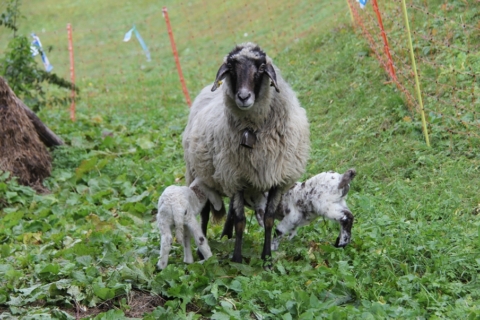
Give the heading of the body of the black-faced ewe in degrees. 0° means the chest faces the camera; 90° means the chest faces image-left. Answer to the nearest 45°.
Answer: approximately 0°

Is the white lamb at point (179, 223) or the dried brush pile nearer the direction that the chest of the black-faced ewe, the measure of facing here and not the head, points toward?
the white lamb

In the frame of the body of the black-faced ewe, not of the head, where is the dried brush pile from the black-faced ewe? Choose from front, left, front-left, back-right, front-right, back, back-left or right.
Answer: back-right

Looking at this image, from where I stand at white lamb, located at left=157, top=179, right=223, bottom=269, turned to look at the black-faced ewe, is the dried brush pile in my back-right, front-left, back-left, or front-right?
back-left

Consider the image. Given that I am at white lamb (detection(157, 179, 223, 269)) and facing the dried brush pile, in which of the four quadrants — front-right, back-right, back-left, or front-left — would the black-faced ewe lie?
back-right

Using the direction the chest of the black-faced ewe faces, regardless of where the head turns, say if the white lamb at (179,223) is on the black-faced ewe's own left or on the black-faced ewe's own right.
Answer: on the black-faced ewe's own right
